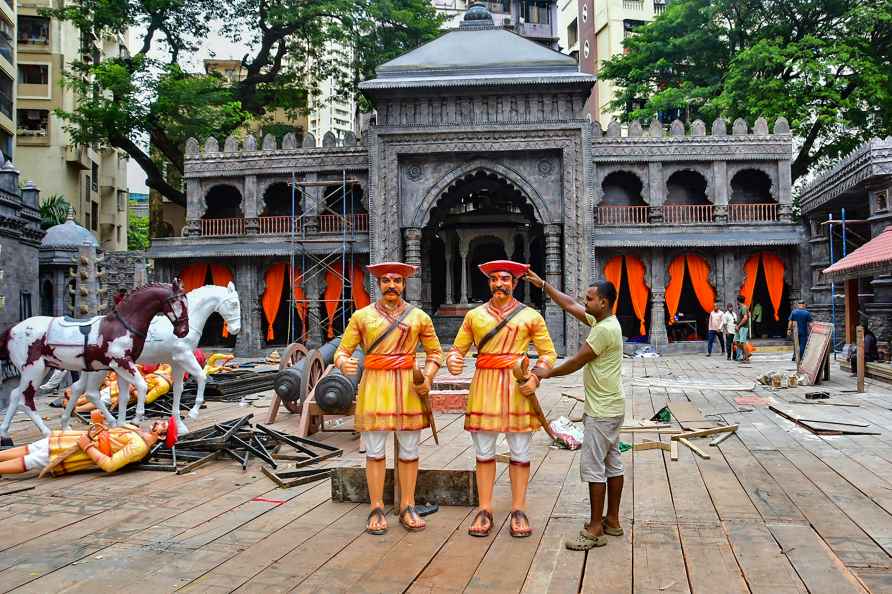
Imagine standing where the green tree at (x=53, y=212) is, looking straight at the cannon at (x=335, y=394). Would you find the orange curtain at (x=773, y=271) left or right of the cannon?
left

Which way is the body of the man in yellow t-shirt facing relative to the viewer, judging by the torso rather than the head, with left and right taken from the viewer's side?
facing to the left of the viewer

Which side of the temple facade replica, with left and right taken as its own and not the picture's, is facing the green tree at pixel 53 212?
right

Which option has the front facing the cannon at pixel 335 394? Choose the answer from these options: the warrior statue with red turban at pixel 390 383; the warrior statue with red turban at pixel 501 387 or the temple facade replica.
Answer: the temple facade replica

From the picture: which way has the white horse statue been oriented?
to the viewer's right

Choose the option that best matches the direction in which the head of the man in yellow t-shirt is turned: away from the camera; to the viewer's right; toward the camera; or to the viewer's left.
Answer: to the viewer's left
